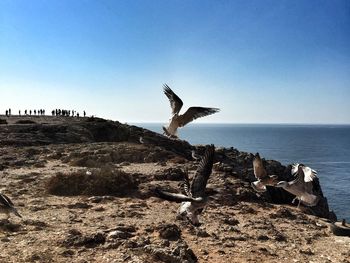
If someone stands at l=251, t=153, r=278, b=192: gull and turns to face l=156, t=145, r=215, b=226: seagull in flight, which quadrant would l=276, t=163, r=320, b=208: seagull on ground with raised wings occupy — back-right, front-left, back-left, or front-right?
back-left

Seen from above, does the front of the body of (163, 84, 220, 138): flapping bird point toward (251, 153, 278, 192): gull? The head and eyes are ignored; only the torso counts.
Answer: no

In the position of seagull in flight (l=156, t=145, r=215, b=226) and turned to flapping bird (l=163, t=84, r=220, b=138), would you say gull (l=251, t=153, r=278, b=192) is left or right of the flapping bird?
right

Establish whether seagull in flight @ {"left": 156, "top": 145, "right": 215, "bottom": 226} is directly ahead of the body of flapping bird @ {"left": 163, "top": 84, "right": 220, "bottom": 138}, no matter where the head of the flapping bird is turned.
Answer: no
